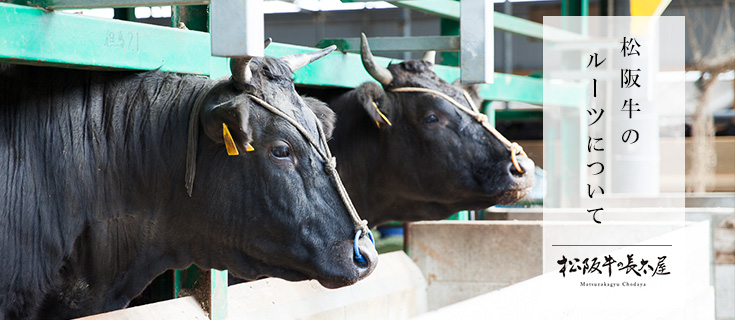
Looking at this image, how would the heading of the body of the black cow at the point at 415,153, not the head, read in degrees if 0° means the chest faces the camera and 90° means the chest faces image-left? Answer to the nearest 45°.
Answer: approximately 270°

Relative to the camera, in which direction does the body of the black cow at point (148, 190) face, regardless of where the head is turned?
to the viewer's right

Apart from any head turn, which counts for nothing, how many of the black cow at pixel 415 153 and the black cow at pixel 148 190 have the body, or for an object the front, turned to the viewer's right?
2

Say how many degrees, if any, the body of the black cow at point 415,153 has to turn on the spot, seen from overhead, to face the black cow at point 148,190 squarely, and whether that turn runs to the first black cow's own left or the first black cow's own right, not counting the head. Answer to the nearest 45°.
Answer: approximately 135° to the first black cow's own right
